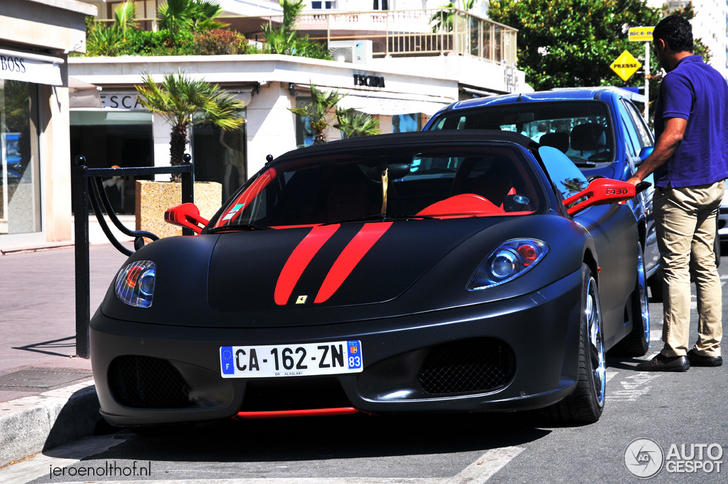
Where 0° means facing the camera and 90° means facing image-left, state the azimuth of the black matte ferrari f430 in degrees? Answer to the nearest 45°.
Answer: approximately 45°

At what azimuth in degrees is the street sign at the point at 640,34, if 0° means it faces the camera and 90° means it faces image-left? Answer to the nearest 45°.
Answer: approximately 0°

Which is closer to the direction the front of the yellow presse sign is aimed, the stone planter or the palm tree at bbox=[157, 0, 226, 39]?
the stone planter

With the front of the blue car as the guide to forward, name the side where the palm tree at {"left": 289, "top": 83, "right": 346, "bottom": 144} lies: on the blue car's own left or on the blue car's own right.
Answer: on the blue car's own right

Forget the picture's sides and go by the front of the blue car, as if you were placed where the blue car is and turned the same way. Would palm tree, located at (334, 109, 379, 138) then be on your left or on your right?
on your right

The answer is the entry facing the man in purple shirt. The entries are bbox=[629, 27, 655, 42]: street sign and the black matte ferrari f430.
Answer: the street sign

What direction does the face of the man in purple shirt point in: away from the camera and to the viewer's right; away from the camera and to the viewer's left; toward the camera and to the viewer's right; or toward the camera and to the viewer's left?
away from the camera and to the viewer's left
